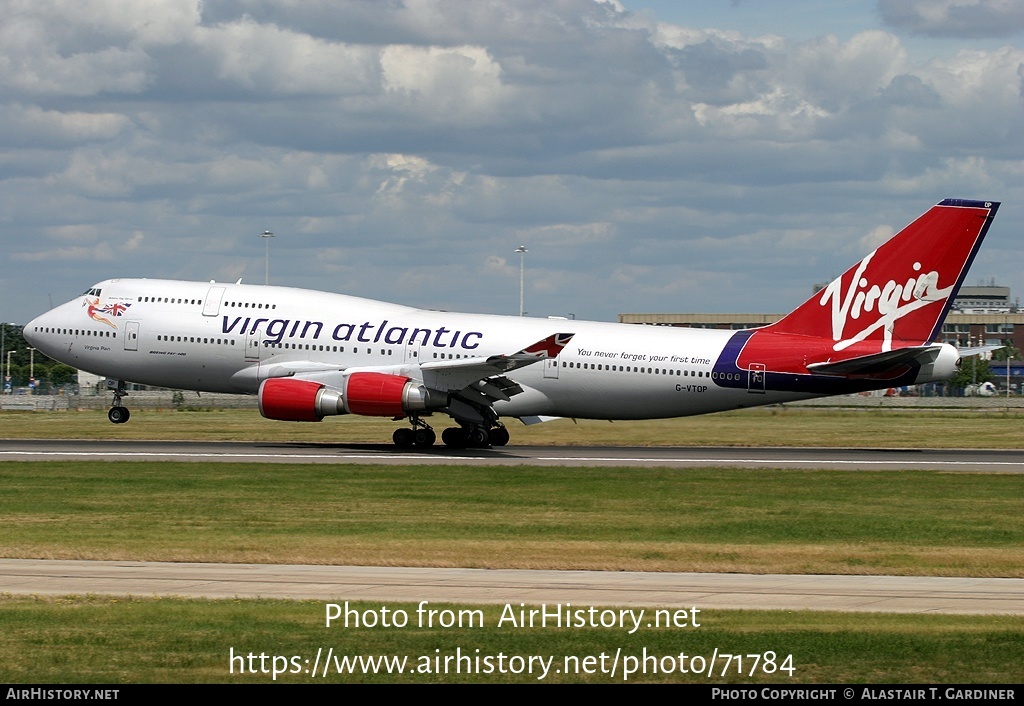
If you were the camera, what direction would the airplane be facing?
facing to the left of the viewer
